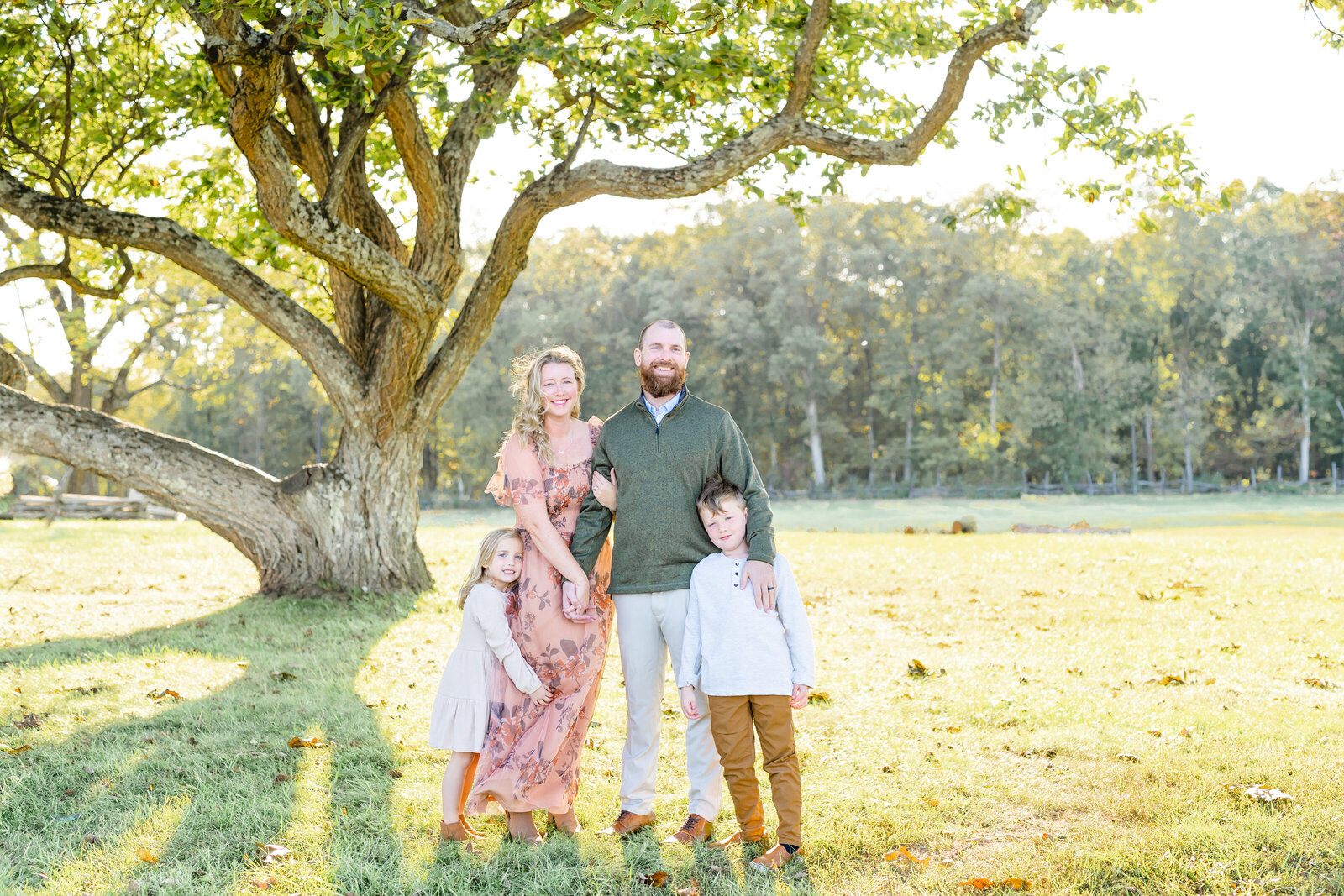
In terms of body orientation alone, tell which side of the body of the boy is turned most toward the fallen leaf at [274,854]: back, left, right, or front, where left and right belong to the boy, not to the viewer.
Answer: right

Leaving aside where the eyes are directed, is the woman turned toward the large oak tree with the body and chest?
no

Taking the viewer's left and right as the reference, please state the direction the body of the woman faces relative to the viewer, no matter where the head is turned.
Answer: facing the viewer and to the right of the viewer

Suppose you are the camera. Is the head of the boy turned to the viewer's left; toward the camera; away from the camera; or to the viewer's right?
toward the camera

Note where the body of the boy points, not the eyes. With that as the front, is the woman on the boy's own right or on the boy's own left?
on the boy's own right

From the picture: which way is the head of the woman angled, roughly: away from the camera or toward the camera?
toward the camera

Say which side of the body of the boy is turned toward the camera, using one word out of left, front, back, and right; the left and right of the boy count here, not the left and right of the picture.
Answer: front

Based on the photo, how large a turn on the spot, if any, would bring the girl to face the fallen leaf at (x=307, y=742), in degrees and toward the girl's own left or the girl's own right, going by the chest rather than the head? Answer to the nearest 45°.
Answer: approximately 135° to the girl's own left

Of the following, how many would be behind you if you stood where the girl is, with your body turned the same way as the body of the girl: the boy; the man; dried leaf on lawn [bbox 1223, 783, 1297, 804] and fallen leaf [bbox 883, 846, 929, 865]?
0

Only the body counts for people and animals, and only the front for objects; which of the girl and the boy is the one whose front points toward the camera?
the boy
